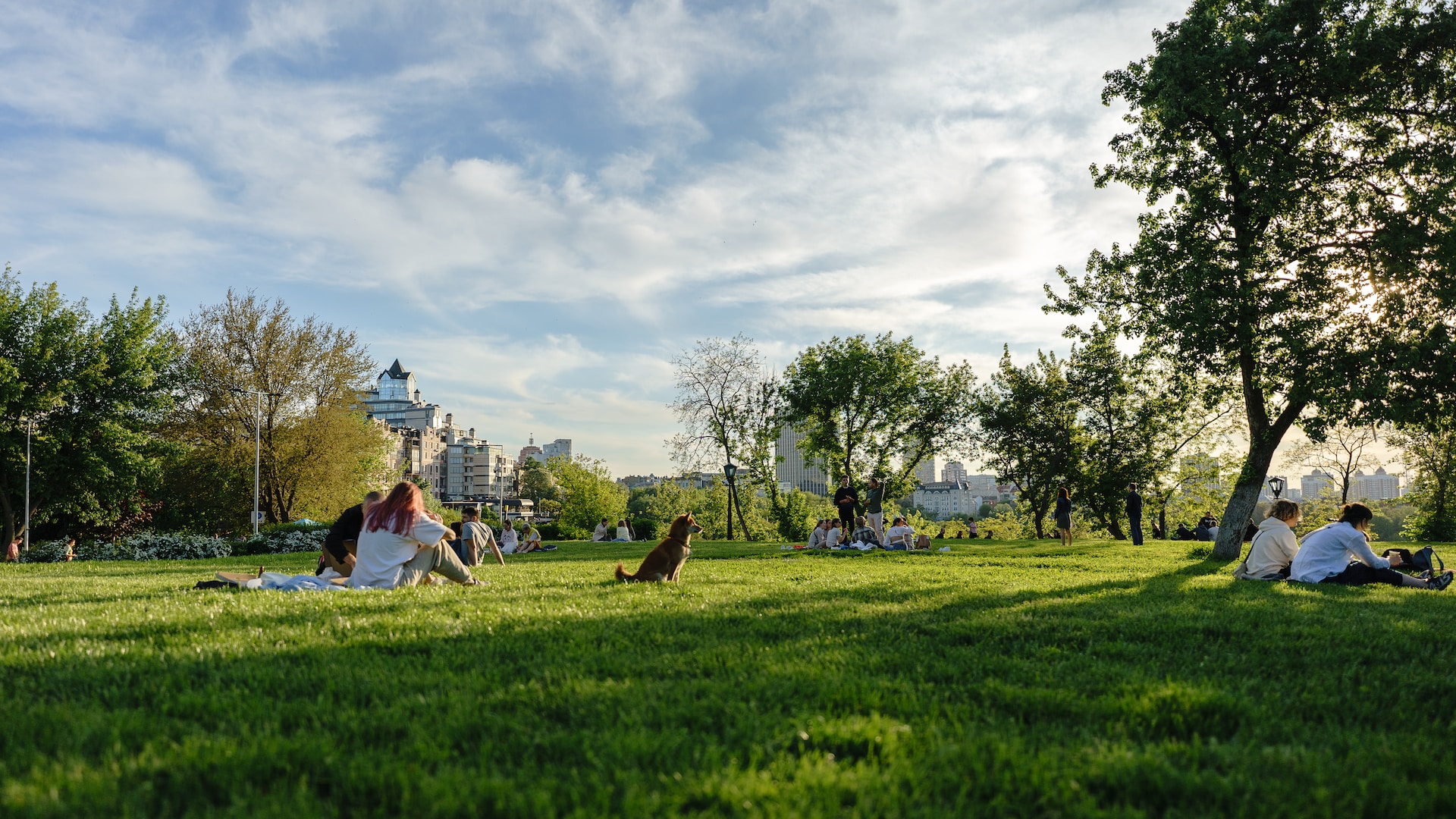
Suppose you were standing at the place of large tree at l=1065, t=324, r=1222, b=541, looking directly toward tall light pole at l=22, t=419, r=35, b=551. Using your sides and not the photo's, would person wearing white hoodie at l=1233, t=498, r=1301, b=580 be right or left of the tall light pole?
left

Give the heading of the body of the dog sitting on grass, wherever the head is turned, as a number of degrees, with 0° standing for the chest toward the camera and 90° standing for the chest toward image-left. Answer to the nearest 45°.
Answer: approximately 270°

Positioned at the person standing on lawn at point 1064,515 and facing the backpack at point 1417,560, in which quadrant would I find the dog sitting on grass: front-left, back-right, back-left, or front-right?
front-right

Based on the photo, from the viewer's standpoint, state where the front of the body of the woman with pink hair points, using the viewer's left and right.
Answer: facing away from the viewer and to the right of the viewer

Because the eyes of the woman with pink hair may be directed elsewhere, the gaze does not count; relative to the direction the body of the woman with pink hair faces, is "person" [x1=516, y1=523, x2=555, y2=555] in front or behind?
in front

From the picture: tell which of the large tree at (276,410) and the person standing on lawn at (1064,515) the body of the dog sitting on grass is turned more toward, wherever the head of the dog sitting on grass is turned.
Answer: the person standing on lawn

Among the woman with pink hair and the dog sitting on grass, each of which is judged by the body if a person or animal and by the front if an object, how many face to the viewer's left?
0

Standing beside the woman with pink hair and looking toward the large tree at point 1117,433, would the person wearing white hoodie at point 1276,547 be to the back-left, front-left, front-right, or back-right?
front-right

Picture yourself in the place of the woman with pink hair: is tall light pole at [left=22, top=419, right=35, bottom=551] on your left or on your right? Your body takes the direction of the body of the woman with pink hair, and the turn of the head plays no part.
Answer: on your left

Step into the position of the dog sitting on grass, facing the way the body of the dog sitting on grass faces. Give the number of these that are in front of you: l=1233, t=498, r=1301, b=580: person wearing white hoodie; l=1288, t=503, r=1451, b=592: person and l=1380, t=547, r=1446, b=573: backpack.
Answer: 3

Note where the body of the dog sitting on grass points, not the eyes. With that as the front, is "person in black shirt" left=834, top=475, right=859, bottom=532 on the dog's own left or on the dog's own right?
on the dog's own left

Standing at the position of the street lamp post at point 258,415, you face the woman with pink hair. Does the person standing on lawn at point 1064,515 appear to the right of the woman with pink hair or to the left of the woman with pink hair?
left

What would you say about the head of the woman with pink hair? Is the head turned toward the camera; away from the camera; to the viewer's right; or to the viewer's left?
away from the camera
